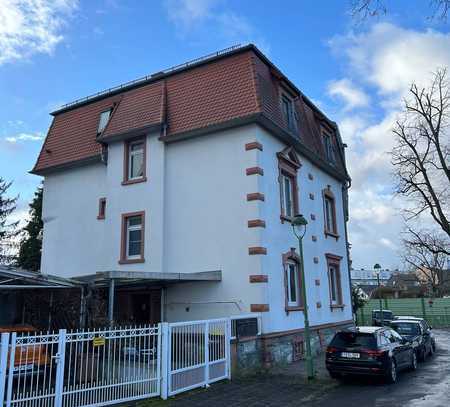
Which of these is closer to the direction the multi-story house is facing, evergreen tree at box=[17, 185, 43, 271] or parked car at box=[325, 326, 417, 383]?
the parked car

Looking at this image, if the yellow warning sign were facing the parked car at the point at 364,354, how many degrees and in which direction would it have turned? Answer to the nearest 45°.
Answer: approximately 90° to its left

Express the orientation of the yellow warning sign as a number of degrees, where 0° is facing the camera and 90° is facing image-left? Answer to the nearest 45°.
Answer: approximately 0°

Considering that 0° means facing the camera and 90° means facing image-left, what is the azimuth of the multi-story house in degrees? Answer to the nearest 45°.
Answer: approximately 315°

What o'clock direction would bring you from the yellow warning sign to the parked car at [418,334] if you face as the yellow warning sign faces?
The parked car is roughly at 8 o'clock from the yellow warning sign.

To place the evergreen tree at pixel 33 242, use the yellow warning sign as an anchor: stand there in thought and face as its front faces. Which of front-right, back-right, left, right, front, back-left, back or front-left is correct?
back

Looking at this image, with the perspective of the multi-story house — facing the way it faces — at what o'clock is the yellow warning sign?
The yellow warning sign is roughly at 2 o'clock from the multi-story house.
